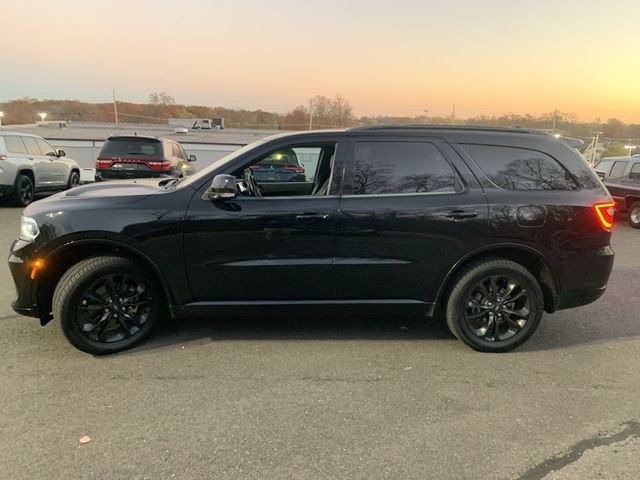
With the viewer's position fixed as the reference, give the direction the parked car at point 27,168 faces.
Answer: facing away from the viewer and to the right of the viewer

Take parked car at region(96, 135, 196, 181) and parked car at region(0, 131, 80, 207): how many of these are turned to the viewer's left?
0

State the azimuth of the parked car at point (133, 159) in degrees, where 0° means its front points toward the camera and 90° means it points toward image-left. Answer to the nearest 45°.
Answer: approximately 180°

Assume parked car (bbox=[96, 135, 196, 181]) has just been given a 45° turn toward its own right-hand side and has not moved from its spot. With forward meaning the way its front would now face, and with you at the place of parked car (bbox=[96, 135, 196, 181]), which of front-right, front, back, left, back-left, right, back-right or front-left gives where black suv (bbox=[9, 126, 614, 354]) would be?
back-right

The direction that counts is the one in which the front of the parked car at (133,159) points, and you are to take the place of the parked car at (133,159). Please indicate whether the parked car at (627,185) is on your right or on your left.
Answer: on your right

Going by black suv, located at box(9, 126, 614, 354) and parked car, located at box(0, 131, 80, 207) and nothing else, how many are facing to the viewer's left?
1

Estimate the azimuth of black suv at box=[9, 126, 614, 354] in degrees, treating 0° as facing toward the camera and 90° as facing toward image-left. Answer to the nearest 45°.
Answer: approximately 90°

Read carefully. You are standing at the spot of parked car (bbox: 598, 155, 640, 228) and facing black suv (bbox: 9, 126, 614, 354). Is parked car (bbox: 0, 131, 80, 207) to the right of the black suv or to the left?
right

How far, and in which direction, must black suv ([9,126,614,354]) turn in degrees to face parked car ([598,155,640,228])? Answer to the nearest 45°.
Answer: approximately 135° to its right
